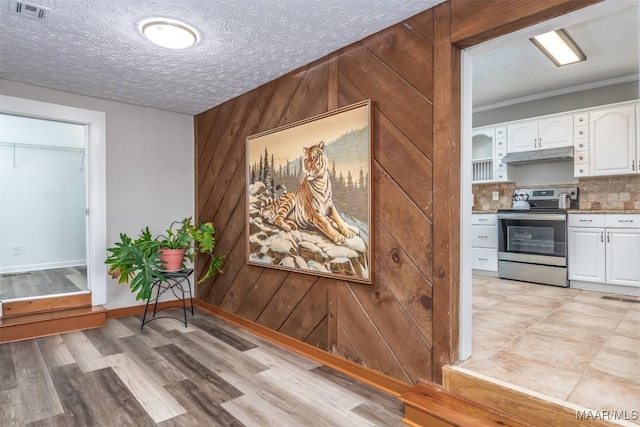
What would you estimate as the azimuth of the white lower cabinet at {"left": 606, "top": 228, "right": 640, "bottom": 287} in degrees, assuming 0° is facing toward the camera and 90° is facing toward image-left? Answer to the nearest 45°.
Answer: approximately 0°

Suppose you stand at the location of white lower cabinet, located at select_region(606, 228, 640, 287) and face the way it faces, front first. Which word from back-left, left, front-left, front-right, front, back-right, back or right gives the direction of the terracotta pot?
front-right

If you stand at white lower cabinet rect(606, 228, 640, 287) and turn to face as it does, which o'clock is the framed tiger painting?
The framed tiger painting is roughly at 1 o'clock from the white lower cabinet.

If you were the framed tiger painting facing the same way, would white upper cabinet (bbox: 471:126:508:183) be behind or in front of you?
behind

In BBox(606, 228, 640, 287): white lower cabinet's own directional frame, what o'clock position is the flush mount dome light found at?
The flush mount dome light is roughly at 1 o'clock from the white lower cabinet.

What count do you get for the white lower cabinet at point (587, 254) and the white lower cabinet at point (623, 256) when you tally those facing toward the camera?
2

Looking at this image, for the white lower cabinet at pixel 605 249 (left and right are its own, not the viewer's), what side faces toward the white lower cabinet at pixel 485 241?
right

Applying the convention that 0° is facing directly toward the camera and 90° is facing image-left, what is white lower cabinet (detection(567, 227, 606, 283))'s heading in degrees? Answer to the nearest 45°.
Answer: approximately 0°

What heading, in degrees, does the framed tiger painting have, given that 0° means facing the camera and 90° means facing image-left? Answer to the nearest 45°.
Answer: approximately 45°
